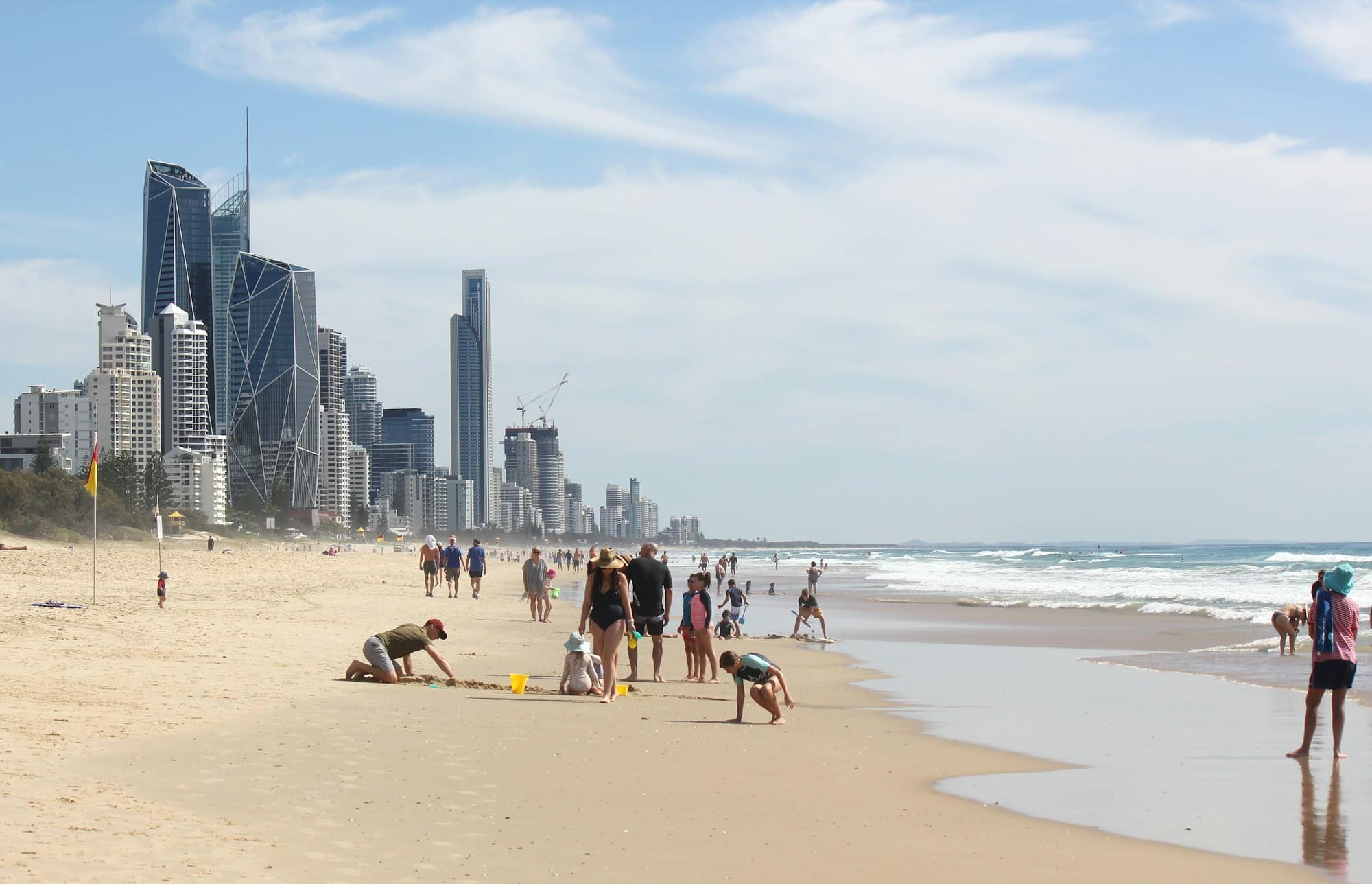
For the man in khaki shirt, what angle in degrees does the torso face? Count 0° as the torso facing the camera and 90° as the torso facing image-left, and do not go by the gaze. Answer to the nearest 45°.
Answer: approximately 270°

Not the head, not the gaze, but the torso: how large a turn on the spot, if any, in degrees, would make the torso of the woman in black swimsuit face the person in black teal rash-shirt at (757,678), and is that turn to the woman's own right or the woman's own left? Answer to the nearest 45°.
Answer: approximately 45° to the woman's own left

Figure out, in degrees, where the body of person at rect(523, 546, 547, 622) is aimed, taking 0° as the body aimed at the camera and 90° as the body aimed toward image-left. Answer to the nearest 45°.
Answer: approximately 0°

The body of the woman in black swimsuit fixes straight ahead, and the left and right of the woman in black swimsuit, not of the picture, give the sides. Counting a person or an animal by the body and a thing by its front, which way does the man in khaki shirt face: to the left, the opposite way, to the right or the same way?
to the left

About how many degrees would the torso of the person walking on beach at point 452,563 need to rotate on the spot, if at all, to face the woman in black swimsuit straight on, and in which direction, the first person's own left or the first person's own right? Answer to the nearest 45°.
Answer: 0° — they already face them

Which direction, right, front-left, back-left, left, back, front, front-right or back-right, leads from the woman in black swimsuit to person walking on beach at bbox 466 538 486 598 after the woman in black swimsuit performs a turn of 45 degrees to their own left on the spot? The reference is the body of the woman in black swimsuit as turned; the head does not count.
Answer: back-left

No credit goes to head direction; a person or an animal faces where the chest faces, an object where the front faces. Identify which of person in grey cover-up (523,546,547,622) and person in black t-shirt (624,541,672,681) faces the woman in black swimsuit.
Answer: person in grey cover-up (523,546,547,622)

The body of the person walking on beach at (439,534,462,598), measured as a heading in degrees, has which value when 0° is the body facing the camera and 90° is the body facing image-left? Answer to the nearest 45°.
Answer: approximately 0°
